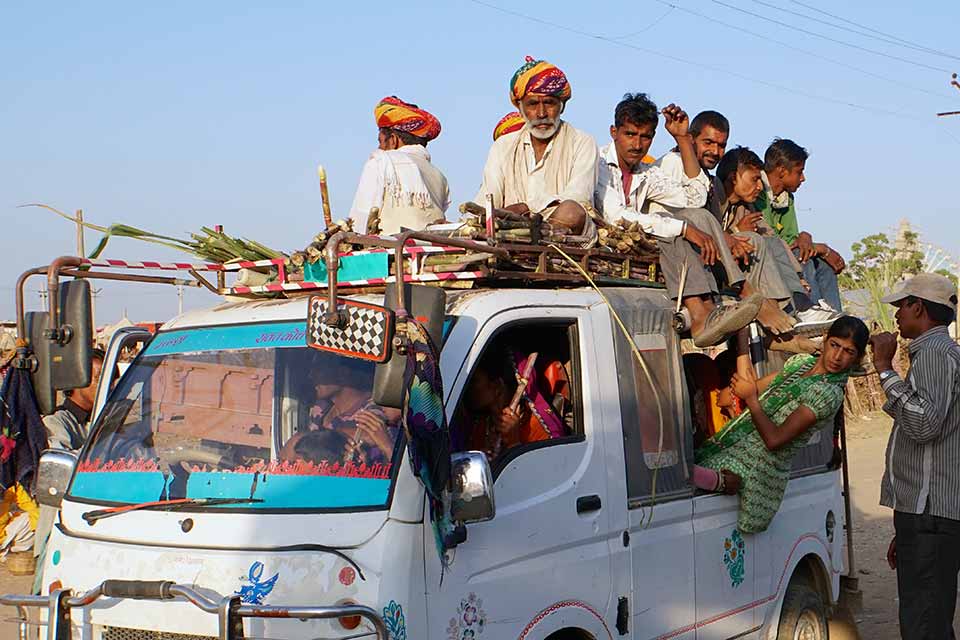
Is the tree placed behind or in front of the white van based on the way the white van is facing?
behind

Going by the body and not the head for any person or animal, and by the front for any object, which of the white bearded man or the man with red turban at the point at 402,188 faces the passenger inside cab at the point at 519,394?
the white bearded man

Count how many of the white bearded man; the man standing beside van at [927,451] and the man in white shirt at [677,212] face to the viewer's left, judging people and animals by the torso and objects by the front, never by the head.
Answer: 1

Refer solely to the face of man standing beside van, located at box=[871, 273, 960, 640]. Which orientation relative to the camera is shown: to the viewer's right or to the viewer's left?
to the viewer's left

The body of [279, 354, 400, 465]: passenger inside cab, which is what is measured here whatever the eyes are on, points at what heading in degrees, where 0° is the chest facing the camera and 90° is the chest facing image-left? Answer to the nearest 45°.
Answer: approximately 45°

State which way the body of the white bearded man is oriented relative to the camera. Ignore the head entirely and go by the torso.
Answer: toward the camera

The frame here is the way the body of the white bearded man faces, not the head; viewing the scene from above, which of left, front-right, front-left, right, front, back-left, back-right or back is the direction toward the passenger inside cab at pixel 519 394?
front

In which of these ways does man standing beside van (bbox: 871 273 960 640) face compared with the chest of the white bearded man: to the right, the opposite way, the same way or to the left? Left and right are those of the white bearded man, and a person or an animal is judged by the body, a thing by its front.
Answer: to the right

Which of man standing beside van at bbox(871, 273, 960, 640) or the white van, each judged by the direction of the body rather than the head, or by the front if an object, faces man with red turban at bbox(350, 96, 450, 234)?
the man standing beside van

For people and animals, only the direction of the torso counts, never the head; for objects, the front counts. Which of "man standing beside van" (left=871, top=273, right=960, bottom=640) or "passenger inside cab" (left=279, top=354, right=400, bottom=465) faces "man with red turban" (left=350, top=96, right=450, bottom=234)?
the man standing beside van

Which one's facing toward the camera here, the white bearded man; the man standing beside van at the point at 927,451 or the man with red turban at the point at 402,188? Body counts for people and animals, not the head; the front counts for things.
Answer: the white bearded man

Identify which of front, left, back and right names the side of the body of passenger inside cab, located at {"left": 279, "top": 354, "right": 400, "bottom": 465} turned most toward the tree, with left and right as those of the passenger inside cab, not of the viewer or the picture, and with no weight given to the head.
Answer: back

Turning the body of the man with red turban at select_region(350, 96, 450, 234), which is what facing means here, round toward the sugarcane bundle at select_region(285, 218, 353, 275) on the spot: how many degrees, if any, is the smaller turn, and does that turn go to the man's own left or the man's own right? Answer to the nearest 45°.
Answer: approximately 135° to the man's own left
